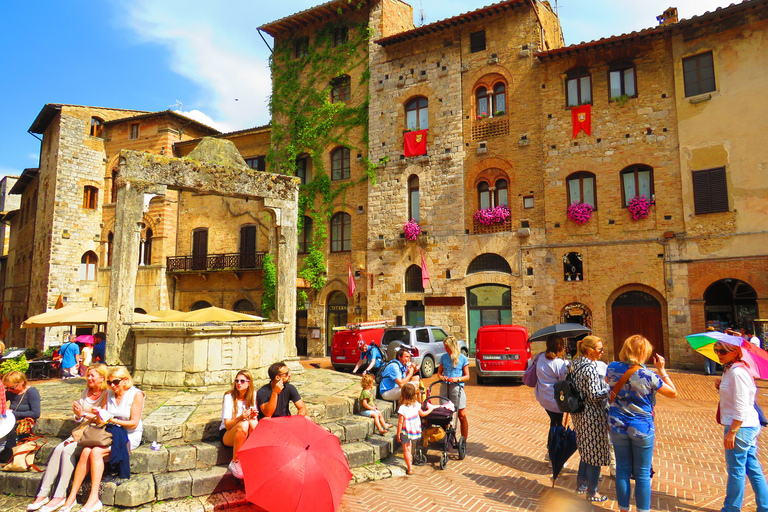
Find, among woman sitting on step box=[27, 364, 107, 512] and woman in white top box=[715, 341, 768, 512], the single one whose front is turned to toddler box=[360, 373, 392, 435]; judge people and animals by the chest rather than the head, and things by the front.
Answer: the woman in white top

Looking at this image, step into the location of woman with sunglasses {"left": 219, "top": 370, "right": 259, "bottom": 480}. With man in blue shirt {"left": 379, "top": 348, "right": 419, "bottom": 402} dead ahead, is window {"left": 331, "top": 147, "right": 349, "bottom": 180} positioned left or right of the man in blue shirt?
left

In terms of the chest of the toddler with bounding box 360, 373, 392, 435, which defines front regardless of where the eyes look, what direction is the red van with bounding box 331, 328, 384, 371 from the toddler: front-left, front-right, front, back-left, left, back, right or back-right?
back-left

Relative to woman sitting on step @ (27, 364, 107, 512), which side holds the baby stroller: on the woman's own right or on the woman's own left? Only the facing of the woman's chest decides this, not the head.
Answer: on the woman's own left

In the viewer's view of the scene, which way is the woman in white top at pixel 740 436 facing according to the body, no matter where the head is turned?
to the viewer's left

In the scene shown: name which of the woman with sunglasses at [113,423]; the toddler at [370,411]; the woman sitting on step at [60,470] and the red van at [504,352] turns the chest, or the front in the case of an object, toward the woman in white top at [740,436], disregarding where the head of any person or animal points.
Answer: the toddler

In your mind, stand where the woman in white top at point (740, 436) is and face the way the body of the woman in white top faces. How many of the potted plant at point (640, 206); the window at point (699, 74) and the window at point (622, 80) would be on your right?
3

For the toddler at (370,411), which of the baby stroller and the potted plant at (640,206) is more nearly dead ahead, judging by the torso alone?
the baby stroller

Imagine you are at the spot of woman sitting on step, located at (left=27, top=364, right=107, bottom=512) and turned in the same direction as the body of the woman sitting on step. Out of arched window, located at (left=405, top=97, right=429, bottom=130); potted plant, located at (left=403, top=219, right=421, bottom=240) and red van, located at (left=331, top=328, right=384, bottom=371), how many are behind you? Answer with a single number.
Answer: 3
